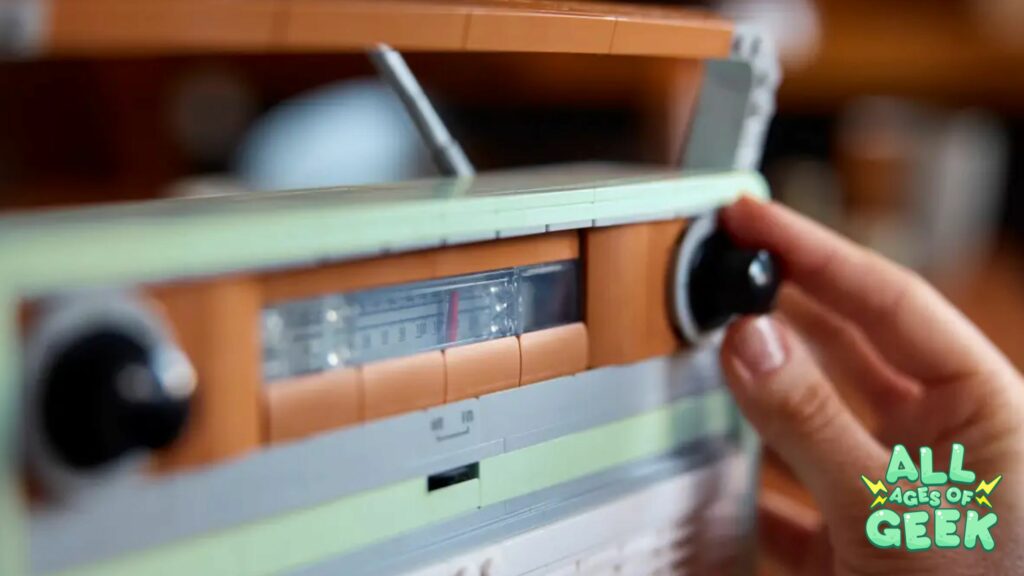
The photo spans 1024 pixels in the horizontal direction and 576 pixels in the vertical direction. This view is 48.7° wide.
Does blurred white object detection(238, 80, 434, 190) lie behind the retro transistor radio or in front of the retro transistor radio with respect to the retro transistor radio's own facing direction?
behind

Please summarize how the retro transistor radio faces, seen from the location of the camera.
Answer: facing the viewer and to the right of the viewer
